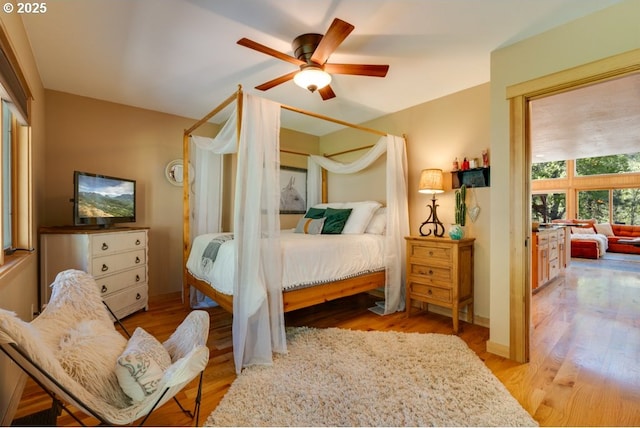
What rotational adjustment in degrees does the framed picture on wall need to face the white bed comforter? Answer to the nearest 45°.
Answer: approximately 45° to its right

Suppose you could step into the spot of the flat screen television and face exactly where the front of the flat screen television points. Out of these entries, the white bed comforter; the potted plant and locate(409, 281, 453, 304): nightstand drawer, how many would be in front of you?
3

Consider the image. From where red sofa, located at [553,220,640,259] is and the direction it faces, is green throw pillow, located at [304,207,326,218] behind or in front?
in front

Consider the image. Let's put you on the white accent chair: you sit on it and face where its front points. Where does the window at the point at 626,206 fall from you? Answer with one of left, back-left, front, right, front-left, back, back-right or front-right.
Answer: front-left

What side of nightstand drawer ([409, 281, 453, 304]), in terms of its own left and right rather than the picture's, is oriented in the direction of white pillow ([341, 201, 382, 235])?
right

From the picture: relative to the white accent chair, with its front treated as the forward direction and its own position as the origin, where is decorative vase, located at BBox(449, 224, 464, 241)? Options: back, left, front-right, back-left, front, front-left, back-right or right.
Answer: front-left

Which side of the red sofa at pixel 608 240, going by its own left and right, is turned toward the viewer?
front

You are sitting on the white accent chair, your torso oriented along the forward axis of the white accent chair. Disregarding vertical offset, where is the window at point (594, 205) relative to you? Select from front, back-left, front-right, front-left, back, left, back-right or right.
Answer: front-left

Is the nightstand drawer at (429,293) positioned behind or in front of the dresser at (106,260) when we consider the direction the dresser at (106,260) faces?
in front

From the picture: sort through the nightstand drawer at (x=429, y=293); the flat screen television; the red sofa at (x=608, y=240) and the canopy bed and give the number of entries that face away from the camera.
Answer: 0

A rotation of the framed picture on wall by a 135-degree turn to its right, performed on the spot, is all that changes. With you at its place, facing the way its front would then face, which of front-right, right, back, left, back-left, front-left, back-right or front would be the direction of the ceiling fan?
left

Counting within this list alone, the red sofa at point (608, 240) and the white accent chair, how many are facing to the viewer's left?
0

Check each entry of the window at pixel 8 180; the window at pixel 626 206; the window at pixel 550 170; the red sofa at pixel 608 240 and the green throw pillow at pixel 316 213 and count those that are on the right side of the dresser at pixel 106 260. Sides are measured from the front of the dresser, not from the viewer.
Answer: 1
